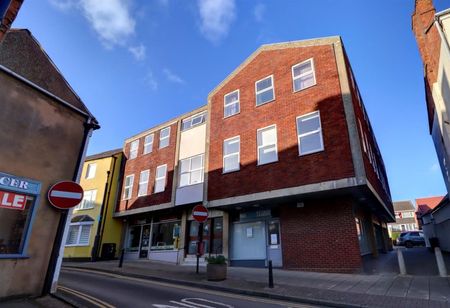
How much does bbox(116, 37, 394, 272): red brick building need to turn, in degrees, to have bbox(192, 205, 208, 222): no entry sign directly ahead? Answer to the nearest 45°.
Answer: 0° — it already faces it

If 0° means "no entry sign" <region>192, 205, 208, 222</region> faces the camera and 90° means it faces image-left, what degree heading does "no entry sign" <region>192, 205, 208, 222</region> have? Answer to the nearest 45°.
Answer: approximately 0°

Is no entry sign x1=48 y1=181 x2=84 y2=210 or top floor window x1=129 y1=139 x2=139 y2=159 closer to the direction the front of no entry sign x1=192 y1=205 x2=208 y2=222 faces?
the no entry sign

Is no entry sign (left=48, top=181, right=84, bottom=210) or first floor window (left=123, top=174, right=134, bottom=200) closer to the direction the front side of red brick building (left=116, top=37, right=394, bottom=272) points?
the no entry sign

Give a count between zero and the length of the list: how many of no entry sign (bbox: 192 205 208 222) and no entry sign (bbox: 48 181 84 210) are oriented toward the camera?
2

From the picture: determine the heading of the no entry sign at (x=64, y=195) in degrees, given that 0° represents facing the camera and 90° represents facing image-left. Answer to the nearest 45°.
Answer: approximately 0°

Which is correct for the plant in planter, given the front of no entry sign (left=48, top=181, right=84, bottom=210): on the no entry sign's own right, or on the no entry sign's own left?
on the no entry sign's own left

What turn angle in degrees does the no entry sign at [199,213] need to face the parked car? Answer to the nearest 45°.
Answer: approximately 135° to its left
